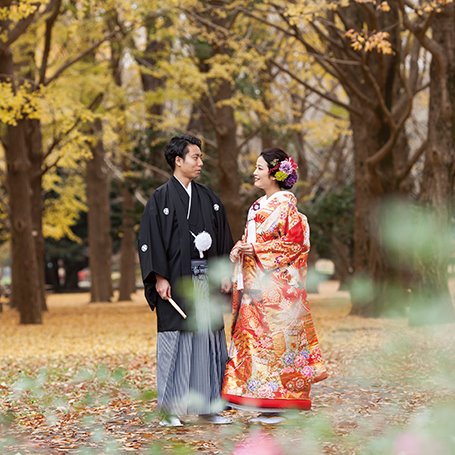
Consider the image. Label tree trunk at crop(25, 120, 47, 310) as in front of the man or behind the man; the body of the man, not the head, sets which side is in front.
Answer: behind

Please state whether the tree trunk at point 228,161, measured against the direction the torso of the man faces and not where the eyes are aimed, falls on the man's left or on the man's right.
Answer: on the man's left

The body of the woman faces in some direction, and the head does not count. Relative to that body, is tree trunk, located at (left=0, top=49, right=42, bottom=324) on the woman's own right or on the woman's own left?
on the woman's own right

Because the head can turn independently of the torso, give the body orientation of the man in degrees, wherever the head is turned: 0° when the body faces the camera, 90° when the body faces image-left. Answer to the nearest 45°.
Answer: approximately 315°

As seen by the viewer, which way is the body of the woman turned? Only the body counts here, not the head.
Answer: to the viewer's left

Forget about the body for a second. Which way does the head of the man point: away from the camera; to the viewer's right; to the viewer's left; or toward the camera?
to the viewer's right

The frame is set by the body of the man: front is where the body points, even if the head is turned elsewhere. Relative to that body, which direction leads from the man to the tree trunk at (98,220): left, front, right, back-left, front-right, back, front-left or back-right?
back-left

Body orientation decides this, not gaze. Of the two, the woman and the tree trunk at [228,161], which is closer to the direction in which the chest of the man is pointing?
the woman

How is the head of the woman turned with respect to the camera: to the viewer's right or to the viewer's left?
to the viewer's left

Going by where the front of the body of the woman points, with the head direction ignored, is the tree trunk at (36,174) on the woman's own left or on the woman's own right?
on the woman's own right

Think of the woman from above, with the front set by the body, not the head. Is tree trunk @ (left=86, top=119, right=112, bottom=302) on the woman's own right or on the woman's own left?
on the woman's own right

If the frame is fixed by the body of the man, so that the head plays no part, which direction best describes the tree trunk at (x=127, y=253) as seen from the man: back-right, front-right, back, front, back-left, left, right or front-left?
back-left
